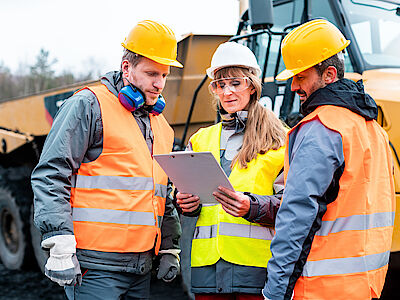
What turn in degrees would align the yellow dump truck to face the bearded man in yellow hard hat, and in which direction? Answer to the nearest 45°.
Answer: approximately 45° to its right

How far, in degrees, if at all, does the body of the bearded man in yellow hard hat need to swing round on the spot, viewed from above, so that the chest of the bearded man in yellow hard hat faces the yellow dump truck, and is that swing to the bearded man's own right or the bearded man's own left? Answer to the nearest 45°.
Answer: approximately 45° to the bearded man's own right

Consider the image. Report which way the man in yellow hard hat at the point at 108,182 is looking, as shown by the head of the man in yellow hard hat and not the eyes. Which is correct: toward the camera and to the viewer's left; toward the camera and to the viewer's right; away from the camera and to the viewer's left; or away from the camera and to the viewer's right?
toward the camera and to the viewer's right

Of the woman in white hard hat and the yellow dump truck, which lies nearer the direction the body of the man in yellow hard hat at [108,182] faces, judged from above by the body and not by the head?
the woman in white hard hat

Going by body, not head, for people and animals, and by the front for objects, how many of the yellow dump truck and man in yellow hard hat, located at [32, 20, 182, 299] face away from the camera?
0

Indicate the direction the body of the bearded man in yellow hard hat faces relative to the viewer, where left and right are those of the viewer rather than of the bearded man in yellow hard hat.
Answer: facing away from the viewer and to the left of the viewer

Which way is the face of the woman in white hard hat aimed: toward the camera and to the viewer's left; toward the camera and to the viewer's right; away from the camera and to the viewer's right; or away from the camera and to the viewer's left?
toward the camera and to the viewer's left

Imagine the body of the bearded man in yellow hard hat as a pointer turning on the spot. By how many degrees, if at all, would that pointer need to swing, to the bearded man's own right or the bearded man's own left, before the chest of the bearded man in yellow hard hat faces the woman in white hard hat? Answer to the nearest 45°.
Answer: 0° — they already face them

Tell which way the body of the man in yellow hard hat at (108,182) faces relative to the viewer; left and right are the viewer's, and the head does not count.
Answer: facing the viewer and to the right of the viewer

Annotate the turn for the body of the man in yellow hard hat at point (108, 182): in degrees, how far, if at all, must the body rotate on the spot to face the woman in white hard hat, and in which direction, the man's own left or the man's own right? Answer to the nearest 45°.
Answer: approximately 45° to the man's own left
